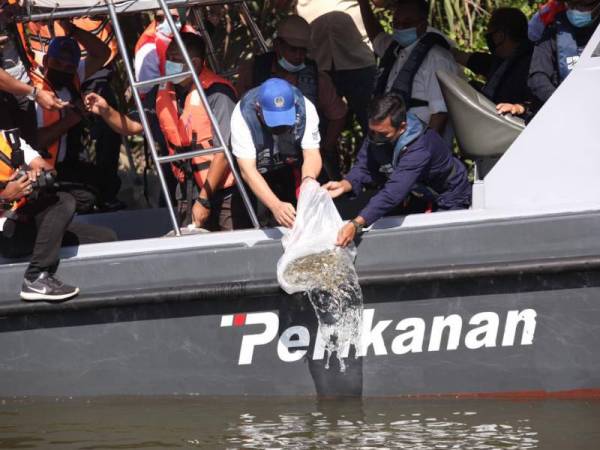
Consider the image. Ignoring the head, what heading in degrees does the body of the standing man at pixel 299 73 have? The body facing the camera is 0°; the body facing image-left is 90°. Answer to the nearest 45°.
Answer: approximately 0°

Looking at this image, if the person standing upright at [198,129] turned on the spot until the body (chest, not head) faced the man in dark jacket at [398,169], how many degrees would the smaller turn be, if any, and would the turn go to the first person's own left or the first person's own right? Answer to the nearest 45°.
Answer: approximately 90° to the first person's own left

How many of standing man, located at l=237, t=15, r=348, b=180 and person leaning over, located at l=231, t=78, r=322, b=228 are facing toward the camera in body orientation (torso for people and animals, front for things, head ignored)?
2

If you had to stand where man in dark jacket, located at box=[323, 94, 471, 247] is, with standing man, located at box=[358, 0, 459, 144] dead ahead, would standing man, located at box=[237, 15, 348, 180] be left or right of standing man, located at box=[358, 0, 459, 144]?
left
